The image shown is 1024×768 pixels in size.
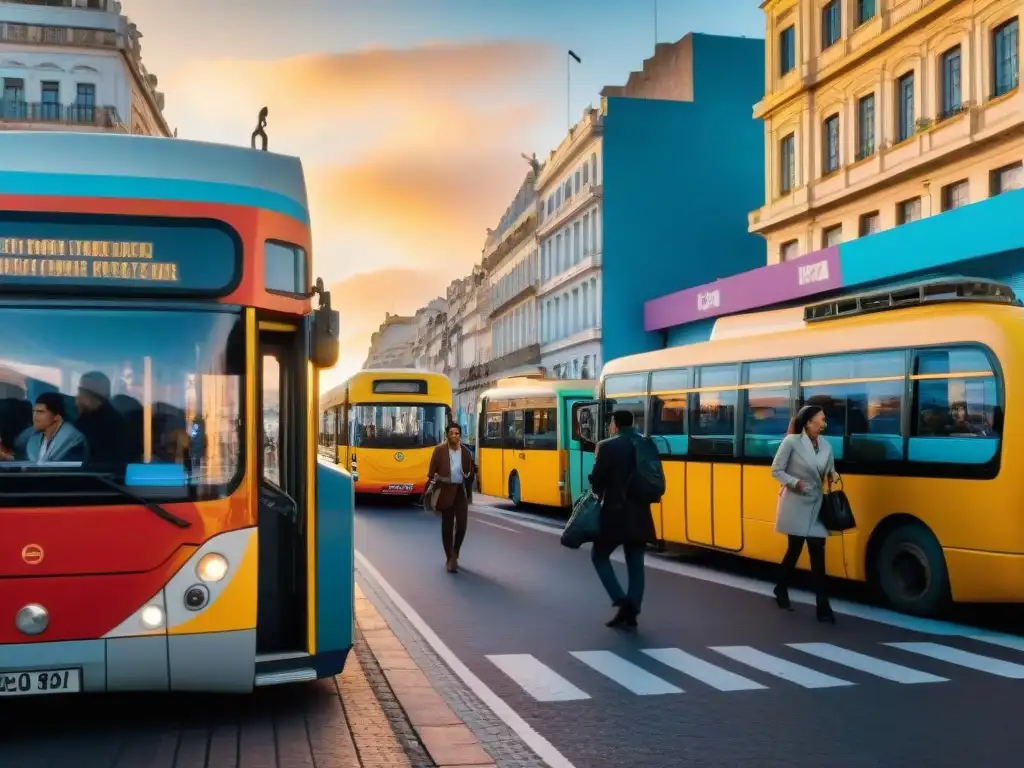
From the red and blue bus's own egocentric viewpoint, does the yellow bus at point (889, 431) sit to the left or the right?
on its left

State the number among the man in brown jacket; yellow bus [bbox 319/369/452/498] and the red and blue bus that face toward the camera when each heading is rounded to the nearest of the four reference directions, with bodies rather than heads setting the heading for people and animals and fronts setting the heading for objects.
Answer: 3

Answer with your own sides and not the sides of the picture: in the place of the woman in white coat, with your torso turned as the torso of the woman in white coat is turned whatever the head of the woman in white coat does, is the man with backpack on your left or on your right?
on your right

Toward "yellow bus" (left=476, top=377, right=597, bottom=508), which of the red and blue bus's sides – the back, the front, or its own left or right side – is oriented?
back

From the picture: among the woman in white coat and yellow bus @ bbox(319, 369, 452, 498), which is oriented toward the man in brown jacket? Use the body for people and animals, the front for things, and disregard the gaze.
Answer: the yellow bus

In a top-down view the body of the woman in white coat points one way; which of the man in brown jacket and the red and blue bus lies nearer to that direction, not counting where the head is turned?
the red and blue bus

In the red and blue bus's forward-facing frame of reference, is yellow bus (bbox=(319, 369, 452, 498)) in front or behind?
behind

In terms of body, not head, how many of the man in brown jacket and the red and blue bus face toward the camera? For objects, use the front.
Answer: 2

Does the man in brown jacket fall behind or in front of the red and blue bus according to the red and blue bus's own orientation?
behind

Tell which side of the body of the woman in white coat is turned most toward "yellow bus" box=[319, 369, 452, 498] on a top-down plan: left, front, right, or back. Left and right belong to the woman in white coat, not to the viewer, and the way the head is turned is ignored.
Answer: back

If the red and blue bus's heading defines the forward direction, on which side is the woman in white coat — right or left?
on its left

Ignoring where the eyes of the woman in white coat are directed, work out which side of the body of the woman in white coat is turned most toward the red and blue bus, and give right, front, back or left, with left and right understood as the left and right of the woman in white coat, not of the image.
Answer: right
